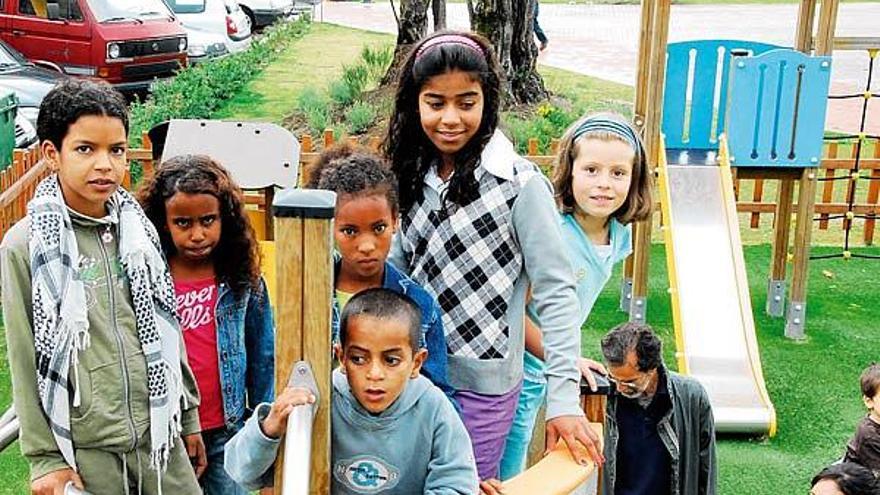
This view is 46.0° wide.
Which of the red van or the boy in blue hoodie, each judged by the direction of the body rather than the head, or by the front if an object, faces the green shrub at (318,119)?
the red van

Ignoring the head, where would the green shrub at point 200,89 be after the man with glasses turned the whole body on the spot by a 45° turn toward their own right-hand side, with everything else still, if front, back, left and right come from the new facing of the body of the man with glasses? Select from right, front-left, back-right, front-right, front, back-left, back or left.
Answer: front-right

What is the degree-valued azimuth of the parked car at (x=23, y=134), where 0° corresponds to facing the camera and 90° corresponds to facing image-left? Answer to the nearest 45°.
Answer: approximately 315°

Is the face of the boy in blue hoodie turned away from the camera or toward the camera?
toward the camera

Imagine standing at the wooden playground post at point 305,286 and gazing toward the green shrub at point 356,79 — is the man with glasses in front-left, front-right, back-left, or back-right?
front-right

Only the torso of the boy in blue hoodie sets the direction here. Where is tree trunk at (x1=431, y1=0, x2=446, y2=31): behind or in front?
behind

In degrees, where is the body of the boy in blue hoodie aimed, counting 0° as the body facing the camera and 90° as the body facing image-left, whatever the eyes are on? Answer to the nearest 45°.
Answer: approximately 0°

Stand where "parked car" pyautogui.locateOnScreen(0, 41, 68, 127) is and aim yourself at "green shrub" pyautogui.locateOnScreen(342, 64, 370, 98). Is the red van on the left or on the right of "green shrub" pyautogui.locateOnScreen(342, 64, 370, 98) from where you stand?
left

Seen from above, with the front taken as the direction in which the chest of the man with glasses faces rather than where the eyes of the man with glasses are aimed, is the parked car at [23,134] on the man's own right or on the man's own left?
on the man's own right

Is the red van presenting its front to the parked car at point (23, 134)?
no

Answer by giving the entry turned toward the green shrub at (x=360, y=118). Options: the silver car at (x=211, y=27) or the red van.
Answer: the red van
